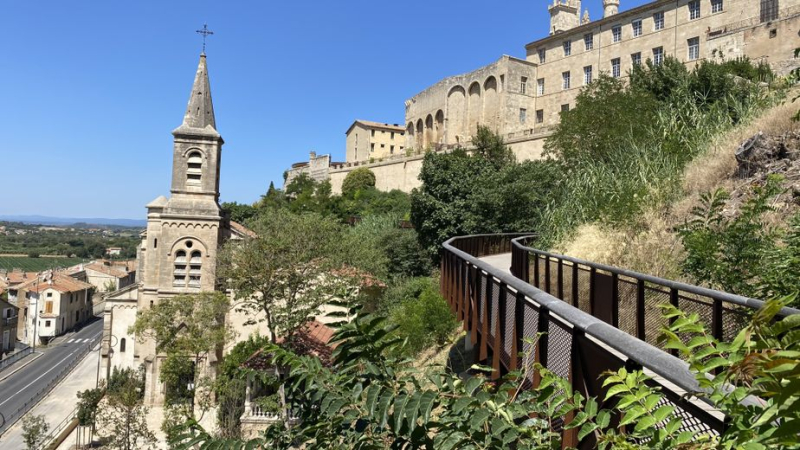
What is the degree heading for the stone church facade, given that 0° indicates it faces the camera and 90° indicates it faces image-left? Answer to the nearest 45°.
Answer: approximately 0°

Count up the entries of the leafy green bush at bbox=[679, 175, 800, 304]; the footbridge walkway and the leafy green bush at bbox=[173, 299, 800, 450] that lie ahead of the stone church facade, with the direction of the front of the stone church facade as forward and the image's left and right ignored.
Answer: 3

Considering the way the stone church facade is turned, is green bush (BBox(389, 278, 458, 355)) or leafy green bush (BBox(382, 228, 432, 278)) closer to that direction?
the green bush (BBox(389, 278, 458, 355))

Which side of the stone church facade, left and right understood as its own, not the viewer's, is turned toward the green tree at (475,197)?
left

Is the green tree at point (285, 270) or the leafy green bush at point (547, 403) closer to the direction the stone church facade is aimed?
the leafy green bush

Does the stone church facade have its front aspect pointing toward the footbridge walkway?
yes

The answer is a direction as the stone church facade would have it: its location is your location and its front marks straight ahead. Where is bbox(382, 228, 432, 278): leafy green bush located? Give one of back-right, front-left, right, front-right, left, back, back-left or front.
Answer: left

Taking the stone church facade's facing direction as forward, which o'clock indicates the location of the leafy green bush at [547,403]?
The leafy green bush is roughly at 12 o'clock from the stone church facade.
